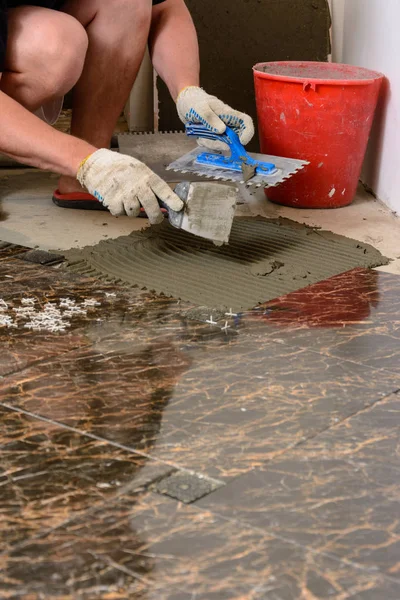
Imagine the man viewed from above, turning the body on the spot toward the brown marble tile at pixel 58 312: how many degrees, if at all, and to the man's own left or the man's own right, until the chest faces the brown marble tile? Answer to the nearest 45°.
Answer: approximately 45° to the man's own right

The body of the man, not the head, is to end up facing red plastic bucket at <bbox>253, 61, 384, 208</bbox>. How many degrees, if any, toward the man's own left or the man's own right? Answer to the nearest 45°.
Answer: approximately 90° to the man's own left

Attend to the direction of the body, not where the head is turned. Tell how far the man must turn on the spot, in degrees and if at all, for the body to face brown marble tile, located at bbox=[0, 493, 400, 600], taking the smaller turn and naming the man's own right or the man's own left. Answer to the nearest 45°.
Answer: approximately 45° to the man's own right

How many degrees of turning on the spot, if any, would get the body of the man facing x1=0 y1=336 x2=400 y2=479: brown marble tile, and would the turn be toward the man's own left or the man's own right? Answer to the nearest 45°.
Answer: approximately 45° to the man's own right

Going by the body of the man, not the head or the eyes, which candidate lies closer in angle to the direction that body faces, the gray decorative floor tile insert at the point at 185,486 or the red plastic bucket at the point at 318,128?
the gray decorative floor tile insert

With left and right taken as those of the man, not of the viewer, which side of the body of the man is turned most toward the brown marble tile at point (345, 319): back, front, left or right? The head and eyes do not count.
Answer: front

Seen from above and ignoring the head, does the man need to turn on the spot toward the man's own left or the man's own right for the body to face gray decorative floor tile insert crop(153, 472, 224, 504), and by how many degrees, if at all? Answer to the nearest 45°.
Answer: approximately 45° to the man's own right

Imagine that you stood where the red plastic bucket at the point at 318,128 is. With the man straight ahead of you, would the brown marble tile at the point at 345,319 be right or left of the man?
left

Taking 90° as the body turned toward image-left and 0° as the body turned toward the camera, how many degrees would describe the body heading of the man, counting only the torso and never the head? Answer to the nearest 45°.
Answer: approximately 315°

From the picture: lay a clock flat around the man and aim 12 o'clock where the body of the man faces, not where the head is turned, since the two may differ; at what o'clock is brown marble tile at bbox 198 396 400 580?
The brown marble tile is roughly at 1 o'clock from the man.
